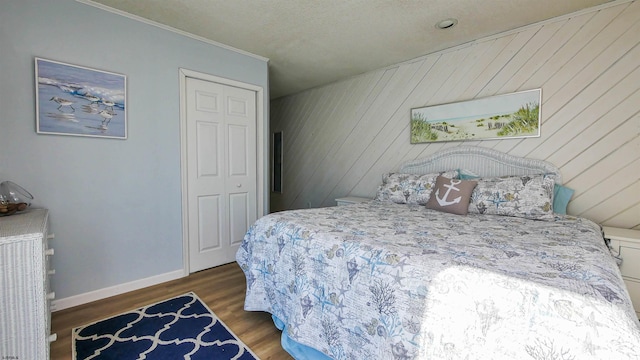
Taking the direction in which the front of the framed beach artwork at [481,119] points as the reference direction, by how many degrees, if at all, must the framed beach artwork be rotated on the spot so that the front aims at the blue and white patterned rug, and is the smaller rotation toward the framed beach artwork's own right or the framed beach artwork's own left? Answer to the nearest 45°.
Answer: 0° — it already faces it

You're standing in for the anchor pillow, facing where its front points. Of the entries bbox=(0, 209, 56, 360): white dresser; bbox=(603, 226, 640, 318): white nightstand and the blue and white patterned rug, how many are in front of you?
2

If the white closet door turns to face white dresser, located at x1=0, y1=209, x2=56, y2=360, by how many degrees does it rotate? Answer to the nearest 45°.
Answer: approximately 90° to its right

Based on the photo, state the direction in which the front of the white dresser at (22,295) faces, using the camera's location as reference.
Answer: facing to the right of the viewer

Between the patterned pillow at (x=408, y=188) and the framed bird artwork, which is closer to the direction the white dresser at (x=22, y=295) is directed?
the patterned pillow

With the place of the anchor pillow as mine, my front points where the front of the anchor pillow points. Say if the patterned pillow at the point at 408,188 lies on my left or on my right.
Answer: on my right

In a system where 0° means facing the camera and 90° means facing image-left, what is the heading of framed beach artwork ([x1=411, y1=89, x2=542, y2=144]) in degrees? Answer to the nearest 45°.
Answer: approximately 45°

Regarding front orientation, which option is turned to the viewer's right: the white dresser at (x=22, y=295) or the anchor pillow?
the white dresser

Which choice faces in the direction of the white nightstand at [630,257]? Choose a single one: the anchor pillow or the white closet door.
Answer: the white closet door

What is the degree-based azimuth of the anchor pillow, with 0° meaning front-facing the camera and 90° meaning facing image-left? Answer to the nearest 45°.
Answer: approximately 45°

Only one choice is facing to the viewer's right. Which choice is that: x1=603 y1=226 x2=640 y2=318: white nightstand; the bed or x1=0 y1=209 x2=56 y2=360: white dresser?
x1=0 y1=209 x2=56 y2=360: white dresser

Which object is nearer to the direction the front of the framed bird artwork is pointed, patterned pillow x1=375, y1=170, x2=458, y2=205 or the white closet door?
the patterned pillow
